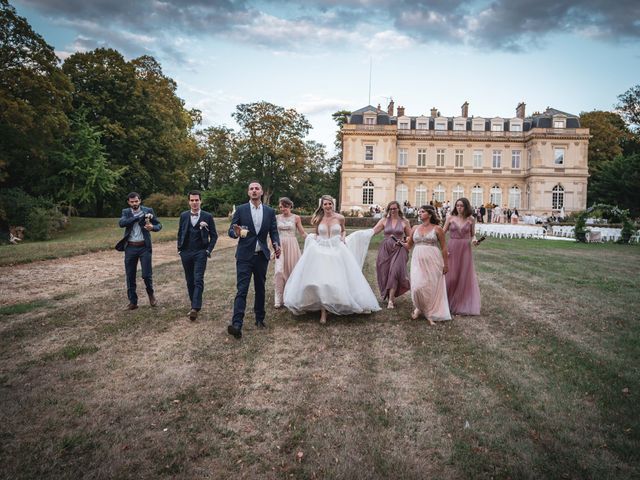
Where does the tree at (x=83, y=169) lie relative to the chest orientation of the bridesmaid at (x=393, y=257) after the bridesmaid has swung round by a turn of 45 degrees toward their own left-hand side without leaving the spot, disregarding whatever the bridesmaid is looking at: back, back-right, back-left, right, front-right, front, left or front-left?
back

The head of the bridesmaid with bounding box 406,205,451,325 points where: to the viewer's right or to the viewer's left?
to the viewer's left

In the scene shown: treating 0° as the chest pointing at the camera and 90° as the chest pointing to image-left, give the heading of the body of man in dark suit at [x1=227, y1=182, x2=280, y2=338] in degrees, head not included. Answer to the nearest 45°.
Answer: approximately 0°

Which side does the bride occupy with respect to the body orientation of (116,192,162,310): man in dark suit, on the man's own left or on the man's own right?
on the man's own left

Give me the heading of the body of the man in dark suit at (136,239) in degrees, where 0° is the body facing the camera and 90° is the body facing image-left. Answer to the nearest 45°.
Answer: approximately 0°

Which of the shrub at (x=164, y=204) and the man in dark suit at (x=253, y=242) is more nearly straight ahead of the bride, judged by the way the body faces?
the man in dark suit

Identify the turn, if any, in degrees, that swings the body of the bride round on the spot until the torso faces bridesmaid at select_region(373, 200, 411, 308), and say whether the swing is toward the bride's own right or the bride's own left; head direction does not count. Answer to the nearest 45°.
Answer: approximately 135° to the bride's own left

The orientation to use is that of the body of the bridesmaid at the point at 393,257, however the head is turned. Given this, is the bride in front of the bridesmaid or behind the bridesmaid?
in front
